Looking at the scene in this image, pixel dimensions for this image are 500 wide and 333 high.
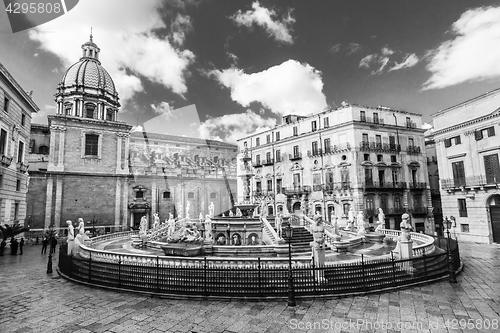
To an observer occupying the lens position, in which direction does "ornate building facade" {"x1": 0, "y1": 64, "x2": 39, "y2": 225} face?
facing the viewer and to the right of the viewer

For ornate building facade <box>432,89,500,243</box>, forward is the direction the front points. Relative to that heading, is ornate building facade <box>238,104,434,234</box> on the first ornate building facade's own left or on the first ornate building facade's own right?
on the first ornate building facade's own right

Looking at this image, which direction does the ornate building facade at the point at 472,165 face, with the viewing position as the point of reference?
facing the viewer and to the left of the viewer

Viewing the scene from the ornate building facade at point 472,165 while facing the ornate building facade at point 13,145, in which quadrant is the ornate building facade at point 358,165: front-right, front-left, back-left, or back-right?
front-right

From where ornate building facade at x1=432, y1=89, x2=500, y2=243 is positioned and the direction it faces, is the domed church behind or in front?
in front

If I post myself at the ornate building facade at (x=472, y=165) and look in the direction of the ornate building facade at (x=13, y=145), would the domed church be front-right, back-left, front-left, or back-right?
front-right

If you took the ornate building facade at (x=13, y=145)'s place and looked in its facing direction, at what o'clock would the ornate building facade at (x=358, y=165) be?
the ornate building facade at (x=358, y=165) is roughly at 11 o'clock from the ornate building facade at (x=13, y=145).

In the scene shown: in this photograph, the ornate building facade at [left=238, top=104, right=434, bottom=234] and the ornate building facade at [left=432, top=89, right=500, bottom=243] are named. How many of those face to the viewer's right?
0

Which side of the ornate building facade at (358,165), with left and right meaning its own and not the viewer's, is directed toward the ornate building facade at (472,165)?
left

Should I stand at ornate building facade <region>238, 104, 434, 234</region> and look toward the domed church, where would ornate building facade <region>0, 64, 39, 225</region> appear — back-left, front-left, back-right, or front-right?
front-left

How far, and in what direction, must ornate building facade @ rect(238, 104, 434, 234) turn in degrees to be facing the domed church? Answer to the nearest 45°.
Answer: approximately 45° to its right

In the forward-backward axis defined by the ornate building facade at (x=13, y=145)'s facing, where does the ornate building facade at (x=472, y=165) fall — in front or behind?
in front

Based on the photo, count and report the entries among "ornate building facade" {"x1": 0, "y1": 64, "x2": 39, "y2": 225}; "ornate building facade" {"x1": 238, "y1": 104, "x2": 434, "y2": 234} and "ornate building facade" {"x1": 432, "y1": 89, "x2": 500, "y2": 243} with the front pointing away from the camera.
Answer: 0

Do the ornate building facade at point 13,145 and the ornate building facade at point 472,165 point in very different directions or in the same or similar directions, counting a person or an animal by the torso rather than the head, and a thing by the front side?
very different directions
